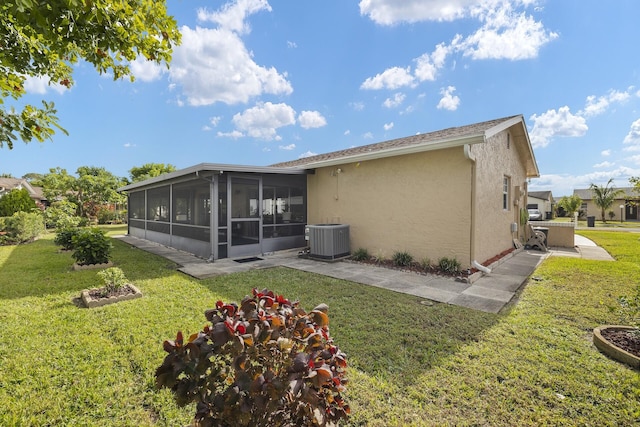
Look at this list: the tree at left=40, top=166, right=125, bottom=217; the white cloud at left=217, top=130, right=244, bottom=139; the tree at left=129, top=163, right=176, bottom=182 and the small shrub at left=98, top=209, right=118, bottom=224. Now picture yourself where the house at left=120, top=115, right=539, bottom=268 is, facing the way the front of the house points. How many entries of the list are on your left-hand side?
4

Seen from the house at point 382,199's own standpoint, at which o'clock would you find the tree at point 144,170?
The tree is roughly at 9 o'clock from the house.

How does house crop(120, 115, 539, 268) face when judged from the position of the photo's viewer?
facing away from the viewer and to the right of the viewer

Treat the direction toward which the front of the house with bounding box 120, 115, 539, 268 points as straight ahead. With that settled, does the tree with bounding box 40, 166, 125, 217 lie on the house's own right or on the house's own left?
on the house's own left

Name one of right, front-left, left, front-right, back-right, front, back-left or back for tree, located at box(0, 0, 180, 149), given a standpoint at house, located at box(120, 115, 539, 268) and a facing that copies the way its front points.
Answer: back

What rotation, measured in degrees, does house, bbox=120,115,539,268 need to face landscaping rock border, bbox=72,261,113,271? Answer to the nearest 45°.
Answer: approximately 135° to its left

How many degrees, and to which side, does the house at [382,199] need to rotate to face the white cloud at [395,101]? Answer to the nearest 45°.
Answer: approximately 45° to its left

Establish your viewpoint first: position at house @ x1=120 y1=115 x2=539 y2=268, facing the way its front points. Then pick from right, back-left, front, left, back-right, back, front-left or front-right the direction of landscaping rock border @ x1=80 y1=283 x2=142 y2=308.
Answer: back

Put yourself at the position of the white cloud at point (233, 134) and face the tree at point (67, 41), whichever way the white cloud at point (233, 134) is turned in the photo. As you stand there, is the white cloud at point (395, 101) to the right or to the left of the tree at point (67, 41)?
left

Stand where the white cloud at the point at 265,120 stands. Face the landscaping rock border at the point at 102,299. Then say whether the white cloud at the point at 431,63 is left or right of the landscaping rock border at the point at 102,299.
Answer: left
